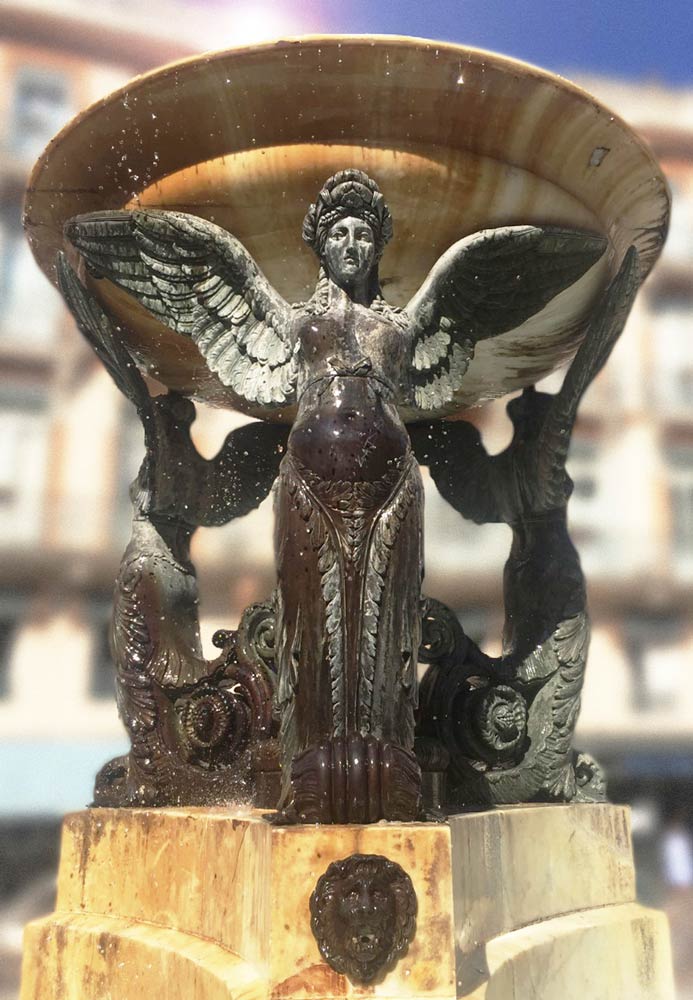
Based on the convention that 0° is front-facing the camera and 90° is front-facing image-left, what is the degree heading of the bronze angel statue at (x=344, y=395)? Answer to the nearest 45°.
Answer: approximately 0°
